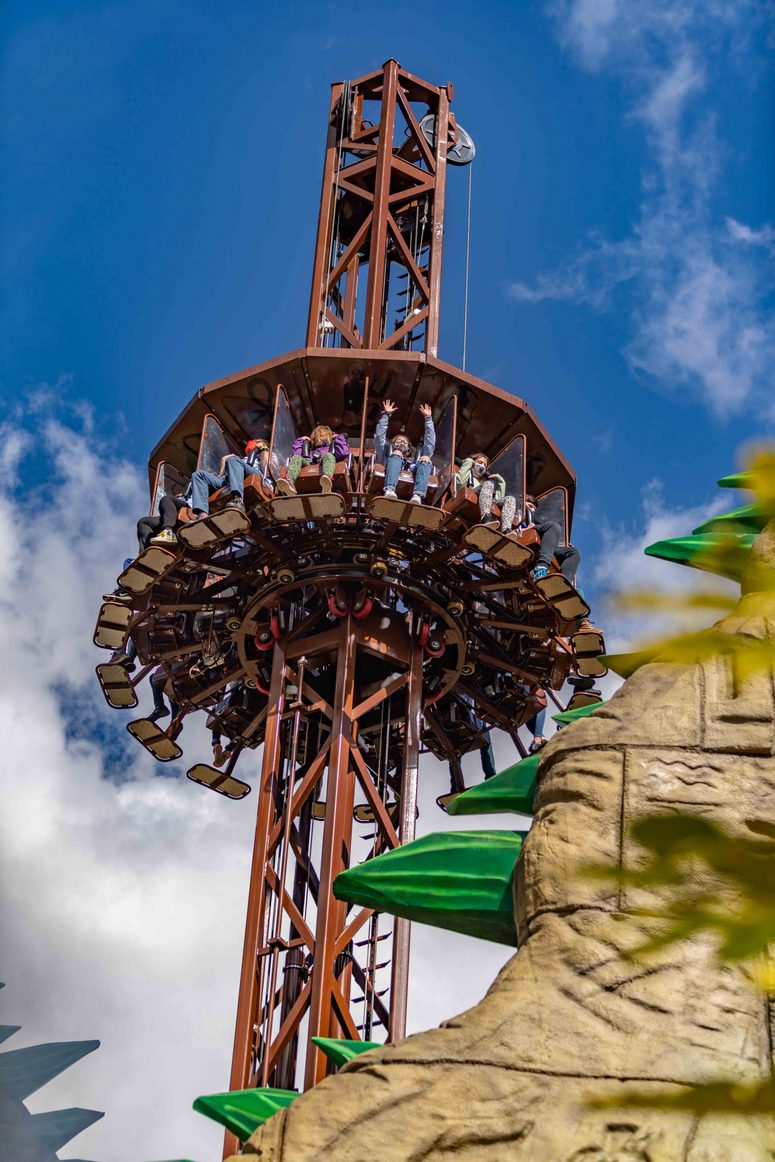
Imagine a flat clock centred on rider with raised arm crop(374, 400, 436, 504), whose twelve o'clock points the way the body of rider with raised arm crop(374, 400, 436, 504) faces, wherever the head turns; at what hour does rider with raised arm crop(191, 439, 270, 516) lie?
rider with raised arm crop(191, 439, 270, 516) is roughly at 3 o'clock from rider with raised arm crop(374, 400, 436, 504).

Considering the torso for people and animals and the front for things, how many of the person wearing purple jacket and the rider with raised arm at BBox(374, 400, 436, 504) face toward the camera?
2

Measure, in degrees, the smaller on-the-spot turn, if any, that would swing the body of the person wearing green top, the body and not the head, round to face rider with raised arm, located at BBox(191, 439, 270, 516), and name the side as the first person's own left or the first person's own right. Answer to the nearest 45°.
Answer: approximately 135° to the first person's own right

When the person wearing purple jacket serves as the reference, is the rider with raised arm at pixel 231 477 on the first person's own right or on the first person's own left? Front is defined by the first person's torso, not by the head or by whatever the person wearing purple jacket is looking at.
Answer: on the first person's own right

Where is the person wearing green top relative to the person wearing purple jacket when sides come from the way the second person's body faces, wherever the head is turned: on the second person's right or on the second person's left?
on the second person's left

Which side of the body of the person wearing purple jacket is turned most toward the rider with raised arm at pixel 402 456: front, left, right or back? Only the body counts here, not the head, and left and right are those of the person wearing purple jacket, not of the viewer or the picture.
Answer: left

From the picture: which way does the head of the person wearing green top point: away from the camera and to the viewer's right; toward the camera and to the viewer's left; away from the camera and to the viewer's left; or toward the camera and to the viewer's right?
toward the camera and to the viewer's right

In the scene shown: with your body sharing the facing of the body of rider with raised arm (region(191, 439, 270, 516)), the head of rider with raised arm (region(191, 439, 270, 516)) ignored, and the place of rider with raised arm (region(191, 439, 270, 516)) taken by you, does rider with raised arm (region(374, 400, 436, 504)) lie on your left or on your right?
on your left

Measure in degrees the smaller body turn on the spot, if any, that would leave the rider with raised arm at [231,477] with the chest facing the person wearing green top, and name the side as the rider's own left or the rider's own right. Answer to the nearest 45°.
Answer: approximately 135° to the rider's own left

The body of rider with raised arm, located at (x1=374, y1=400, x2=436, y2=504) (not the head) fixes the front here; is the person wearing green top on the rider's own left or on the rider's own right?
on the rider's own left

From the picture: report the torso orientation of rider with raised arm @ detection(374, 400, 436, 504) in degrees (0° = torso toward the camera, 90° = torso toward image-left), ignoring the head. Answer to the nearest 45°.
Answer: approximately 0°
